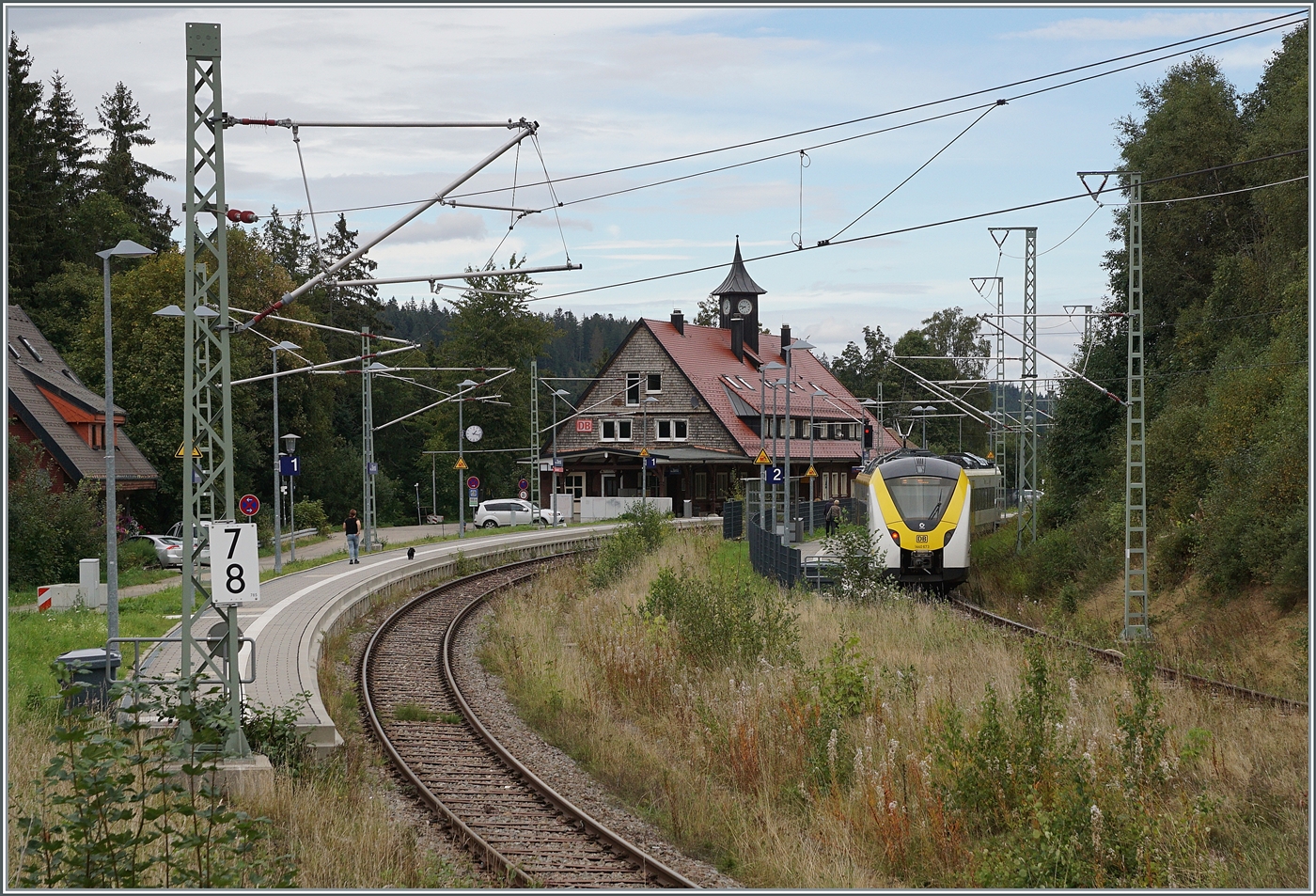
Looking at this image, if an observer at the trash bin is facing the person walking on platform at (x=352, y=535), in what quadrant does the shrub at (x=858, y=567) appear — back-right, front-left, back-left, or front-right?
front-right

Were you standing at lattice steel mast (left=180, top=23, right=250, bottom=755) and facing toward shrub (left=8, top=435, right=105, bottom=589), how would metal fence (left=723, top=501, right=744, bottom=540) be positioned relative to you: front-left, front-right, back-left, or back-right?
front-right

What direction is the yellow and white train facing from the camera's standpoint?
toward the camera

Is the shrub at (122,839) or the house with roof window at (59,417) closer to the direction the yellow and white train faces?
the shrub

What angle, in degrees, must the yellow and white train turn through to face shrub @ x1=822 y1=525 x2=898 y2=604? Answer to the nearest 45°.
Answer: approximately 45° to its right

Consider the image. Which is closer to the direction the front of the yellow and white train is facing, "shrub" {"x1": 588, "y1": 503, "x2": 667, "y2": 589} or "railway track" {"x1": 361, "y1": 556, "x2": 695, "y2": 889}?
the railway track

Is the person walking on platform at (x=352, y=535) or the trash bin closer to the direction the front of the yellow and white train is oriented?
the trash bin

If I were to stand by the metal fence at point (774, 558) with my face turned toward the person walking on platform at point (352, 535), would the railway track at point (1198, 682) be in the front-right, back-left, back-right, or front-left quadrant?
back-left

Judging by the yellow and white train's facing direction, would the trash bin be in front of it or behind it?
in front

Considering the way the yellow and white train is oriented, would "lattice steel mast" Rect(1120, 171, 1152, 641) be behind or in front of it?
in front
